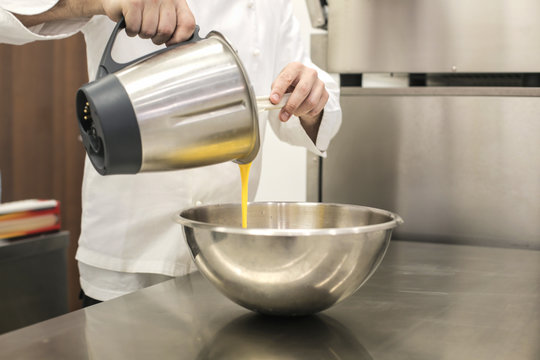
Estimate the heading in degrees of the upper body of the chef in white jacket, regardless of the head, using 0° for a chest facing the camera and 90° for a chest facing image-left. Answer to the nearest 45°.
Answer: approximately 315°

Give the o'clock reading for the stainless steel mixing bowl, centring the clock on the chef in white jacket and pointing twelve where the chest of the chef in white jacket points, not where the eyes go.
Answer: The stainless steel mixing bowl is roughly at 11 o'clock from the chef in white jacket.
